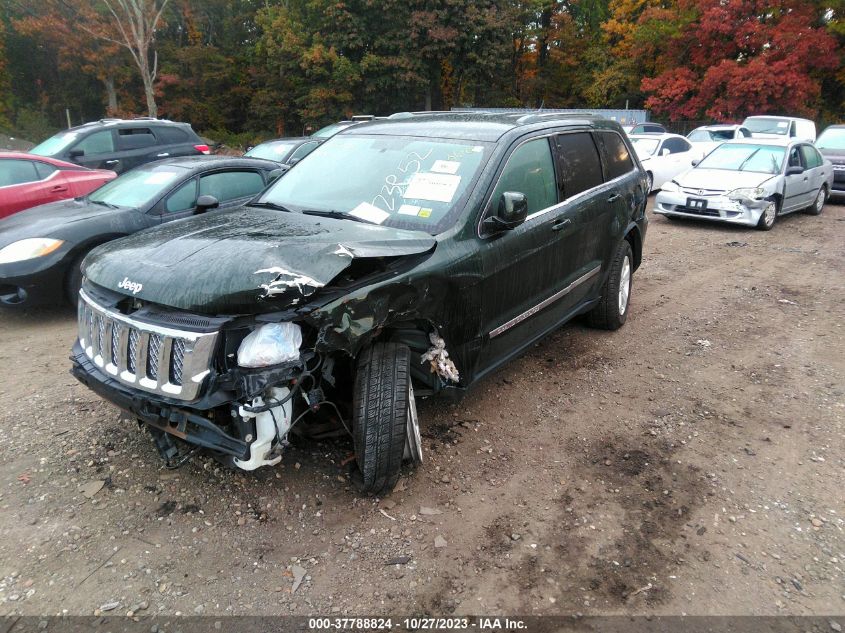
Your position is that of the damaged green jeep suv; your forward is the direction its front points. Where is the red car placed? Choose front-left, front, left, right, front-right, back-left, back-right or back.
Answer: right

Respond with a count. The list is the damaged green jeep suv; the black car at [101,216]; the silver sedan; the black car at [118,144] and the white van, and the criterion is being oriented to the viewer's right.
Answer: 0

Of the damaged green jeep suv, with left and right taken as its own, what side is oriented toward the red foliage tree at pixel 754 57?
back

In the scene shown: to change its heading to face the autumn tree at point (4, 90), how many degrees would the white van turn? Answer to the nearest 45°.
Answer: approximately 45° to its right

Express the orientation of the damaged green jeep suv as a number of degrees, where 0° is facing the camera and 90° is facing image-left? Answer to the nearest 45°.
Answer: approximately 45°

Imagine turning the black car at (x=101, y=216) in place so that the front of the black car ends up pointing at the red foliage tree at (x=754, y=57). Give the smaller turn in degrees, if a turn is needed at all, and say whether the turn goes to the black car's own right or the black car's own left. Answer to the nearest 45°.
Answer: approximately 180°

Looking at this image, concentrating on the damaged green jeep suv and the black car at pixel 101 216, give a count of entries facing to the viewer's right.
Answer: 0

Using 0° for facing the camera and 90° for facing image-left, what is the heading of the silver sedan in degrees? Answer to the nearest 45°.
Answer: approximately 45°

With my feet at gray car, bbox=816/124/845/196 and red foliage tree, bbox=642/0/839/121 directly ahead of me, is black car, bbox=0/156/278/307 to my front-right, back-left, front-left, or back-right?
back-left

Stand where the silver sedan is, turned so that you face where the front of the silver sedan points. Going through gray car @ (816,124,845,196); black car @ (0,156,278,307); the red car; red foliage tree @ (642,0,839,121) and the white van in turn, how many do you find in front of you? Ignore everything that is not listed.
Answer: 2

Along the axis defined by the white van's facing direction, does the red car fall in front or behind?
in front

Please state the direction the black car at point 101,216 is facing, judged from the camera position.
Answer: facing the viewer and to the left of the viewer

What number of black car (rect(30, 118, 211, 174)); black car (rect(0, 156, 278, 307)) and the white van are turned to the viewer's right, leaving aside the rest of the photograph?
0

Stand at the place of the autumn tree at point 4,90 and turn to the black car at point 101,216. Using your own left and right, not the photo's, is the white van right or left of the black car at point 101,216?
left

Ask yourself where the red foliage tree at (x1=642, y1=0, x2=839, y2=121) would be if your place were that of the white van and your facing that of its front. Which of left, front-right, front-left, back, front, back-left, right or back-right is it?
back-right

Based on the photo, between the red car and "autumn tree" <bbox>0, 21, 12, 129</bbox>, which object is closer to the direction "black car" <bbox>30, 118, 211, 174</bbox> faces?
the red car

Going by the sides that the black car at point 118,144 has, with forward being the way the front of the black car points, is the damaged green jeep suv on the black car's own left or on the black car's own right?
on the black car's own left

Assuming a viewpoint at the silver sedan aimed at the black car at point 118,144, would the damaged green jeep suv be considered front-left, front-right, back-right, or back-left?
front-left
